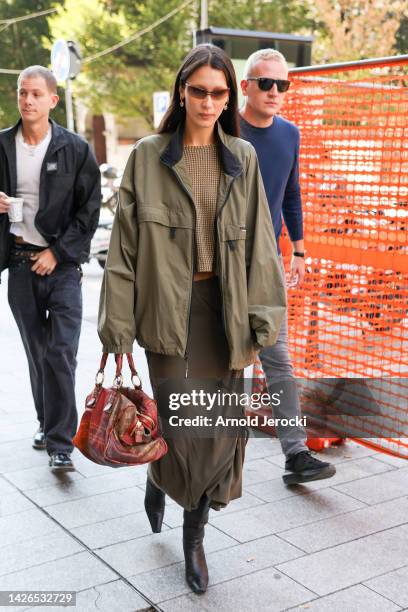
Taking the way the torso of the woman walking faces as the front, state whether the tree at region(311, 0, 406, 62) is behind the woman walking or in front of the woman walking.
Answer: behind

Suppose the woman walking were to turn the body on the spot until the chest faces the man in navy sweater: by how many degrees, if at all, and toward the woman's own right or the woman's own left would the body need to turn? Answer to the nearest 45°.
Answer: approximately 180°

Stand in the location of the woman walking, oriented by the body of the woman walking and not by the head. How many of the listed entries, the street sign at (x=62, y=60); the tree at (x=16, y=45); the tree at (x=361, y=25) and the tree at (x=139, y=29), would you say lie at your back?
4

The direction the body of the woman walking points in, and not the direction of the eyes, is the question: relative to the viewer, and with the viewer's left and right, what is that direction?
facing the viewer

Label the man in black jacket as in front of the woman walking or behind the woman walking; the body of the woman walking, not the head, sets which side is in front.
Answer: behind

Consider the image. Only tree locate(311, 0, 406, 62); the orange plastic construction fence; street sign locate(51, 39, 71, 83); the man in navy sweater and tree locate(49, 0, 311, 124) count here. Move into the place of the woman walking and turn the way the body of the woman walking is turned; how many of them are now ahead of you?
0

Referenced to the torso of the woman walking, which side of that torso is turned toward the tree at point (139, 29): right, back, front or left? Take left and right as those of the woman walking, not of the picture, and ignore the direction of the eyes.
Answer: back

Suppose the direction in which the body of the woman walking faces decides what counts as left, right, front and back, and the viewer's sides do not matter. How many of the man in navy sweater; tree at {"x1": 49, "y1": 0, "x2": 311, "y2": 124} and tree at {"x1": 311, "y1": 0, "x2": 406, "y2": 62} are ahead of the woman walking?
0

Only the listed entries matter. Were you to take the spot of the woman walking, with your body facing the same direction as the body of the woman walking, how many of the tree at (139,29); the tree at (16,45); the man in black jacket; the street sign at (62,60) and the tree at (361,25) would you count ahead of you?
0

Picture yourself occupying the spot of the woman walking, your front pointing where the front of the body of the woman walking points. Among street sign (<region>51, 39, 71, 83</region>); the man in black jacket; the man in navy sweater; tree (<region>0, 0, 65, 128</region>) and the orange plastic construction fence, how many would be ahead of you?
0

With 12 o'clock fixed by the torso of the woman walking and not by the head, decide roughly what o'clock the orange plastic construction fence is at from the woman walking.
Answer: The orange plastic construction fence is roughly at 7 o'clock from the woman walking.

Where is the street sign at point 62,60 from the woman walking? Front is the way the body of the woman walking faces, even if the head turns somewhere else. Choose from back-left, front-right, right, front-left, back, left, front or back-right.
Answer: back

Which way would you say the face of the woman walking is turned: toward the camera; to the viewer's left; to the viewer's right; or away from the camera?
toward the camera

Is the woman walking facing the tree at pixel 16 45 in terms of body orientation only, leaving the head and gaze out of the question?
no
